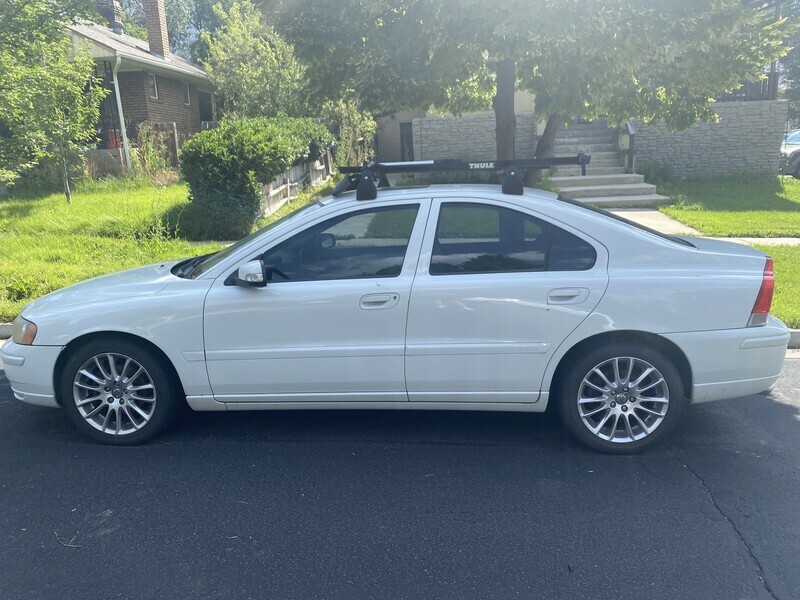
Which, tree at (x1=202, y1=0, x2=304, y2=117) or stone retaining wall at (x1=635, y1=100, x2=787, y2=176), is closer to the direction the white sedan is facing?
the tree

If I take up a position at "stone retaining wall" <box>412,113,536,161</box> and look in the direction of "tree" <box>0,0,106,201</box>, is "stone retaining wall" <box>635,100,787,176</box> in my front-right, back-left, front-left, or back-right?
back-left

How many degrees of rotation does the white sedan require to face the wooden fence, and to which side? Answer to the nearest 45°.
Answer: approximately 90° to its right

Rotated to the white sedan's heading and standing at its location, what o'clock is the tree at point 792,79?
The tree is roughly at 4 o'clock from the white sedan.

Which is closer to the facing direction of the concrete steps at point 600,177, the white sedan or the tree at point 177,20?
the white sedan

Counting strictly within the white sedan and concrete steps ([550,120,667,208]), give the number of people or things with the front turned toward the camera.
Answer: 1

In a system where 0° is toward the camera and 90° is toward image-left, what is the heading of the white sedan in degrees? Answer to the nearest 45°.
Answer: approximately 90°

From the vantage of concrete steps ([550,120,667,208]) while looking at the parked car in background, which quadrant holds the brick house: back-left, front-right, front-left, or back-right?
back-left

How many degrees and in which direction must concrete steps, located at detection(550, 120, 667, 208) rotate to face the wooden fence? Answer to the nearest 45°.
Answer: approximately 90° to its right

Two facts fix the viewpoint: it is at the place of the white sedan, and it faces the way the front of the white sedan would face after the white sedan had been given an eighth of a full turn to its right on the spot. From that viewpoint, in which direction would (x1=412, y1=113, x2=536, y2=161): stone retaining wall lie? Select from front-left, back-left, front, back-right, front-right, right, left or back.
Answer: front-right

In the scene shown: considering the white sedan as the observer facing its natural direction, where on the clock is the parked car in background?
The parked car in background is roughly at 4 o'clock from the white sedan.

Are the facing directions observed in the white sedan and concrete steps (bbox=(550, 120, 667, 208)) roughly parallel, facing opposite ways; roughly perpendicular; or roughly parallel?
roughly perpendicular
